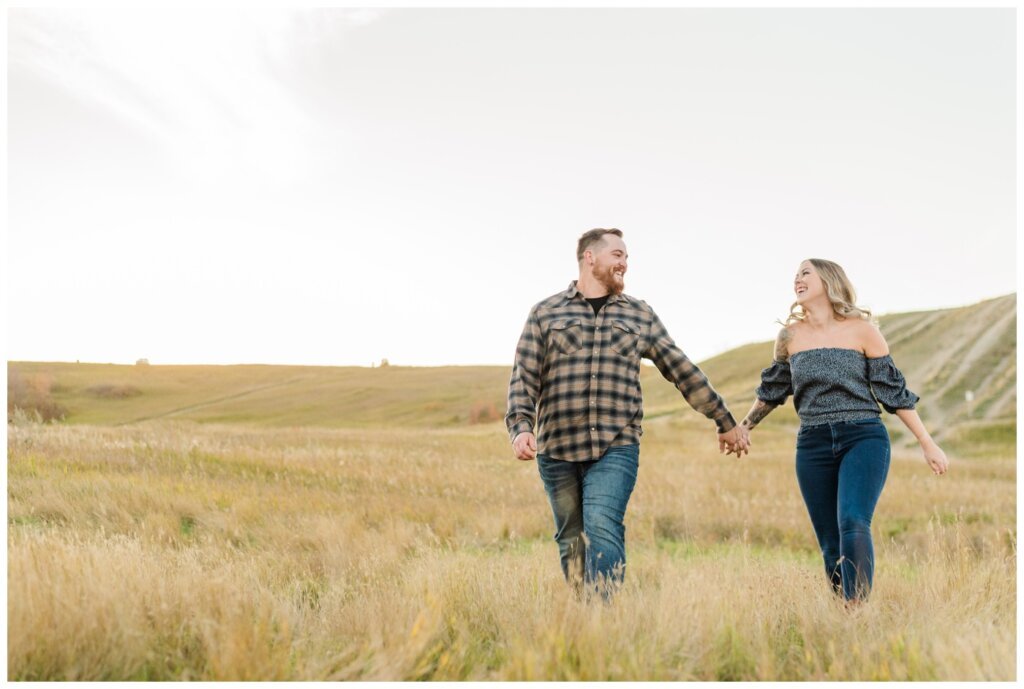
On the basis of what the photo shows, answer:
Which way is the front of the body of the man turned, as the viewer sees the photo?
toward the camera

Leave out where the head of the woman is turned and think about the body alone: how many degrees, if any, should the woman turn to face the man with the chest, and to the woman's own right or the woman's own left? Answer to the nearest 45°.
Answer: approximately 45° to the woman's own right

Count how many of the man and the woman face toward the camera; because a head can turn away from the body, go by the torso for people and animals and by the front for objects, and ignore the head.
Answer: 2

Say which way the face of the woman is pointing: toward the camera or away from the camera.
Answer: toward the camera

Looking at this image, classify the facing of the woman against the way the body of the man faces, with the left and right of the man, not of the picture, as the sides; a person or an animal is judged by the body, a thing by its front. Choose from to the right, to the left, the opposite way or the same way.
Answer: the same way

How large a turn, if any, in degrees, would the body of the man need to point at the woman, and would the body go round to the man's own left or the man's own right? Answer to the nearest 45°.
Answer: approximately 90° to the man's own left
